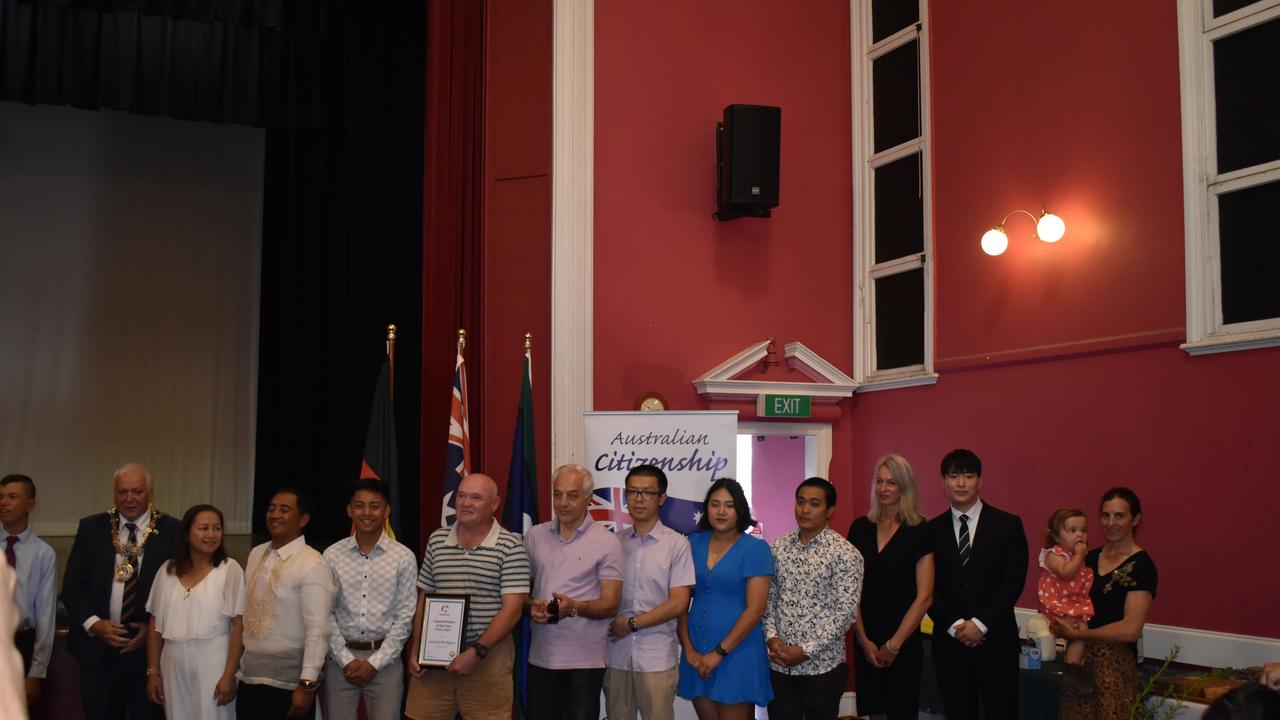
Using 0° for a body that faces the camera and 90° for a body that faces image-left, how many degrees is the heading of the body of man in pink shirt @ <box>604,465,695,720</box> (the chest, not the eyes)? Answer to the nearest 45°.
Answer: approximately 45°

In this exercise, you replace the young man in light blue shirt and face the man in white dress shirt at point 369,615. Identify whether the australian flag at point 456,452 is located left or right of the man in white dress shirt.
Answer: left

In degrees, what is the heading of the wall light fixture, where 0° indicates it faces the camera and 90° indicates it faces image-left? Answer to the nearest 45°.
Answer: approximately 45°

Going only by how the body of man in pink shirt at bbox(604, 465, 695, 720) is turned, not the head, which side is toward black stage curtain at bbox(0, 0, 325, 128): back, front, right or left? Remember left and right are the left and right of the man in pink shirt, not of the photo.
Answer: right

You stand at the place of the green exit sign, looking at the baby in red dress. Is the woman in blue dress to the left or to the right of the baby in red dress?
right
